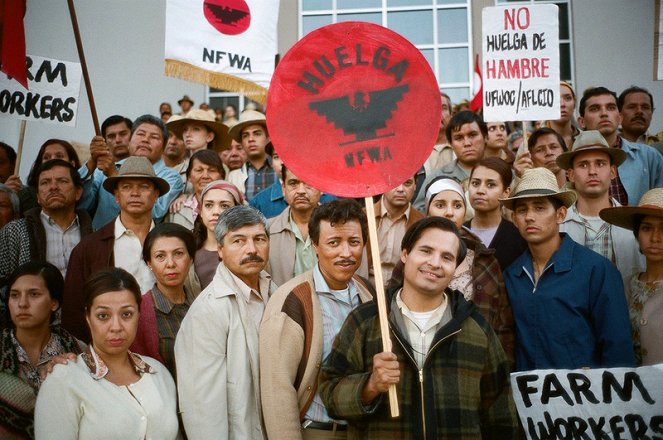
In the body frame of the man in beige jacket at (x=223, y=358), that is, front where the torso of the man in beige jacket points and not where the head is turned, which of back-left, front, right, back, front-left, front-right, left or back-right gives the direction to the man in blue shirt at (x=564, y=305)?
front-left

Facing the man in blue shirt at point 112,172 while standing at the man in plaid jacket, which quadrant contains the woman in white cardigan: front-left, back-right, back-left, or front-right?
front-left

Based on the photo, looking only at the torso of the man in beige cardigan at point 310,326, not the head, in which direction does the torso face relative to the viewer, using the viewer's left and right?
facing the viewer and to the right of the viewer

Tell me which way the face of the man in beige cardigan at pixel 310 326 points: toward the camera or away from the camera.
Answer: toward the camera

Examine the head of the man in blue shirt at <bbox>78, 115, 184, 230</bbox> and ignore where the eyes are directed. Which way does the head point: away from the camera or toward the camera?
toward the camera

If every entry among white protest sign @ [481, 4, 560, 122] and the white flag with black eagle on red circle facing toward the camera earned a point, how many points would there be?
2

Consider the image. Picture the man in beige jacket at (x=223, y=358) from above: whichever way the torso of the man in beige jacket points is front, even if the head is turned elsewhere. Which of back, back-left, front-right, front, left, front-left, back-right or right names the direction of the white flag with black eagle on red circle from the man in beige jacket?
back-left

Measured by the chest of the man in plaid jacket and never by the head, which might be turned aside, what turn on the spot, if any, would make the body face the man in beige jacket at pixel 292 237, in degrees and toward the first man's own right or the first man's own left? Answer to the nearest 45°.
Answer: approximately 135° to the first man's own right

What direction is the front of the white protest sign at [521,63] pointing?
toward the camera

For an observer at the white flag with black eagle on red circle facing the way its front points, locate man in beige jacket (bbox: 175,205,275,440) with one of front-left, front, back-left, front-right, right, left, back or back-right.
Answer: front

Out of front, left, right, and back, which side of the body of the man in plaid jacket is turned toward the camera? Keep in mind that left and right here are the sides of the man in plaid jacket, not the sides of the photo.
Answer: front

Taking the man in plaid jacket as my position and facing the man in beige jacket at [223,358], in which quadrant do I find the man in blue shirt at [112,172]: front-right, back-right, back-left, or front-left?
front-right

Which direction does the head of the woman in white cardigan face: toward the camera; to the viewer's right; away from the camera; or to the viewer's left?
toward the camera

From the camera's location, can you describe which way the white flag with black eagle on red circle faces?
facing the viewer

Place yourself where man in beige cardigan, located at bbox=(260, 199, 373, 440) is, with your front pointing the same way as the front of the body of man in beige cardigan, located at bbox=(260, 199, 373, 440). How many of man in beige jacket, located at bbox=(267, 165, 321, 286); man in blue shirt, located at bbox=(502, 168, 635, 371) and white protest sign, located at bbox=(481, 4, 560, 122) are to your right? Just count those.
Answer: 0

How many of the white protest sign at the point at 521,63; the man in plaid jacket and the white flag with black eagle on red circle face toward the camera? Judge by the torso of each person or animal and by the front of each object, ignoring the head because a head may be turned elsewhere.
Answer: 3

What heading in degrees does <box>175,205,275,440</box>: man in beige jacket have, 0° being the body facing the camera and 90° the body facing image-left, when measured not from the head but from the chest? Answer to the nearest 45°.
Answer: approximately 315°
